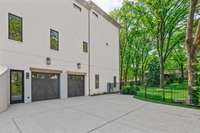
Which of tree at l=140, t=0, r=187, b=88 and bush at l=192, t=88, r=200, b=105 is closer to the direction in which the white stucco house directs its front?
the bush

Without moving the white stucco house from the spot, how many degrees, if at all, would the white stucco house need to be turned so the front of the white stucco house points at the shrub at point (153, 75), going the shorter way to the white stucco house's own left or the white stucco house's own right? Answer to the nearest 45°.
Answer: approximately 90° to the white stucco house's own left

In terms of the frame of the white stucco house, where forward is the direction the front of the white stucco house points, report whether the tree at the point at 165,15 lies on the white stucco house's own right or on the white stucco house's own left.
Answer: on the white stucco house's own left

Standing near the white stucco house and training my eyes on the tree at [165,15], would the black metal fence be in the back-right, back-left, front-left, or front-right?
front-right

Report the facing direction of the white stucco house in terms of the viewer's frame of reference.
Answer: facing the viewer and to the right of the viewer

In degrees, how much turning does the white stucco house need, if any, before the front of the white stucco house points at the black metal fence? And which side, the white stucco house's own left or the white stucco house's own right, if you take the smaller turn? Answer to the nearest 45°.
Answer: approximately 45° to the white stucco house's own left

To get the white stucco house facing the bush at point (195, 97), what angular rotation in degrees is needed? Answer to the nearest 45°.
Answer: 0° — it already faces it

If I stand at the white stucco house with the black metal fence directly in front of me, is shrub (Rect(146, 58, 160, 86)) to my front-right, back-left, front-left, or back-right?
front-left

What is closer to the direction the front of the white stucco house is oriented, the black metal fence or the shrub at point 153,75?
the black metal fence
